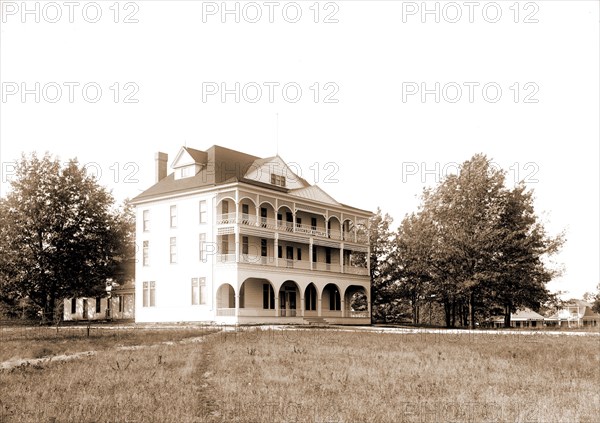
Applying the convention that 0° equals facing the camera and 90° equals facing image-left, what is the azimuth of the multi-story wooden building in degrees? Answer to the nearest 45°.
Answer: approximately 315°
